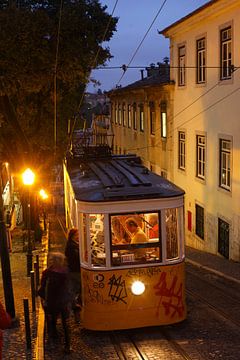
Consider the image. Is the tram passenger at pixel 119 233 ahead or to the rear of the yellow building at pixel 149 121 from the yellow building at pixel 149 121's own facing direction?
ahead

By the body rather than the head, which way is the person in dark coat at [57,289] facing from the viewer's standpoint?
away from the camera

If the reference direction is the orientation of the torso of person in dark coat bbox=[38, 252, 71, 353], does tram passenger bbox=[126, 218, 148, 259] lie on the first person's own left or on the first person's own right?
on the first person's own right

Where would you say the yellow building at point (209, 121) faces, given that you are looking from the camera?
facing the viewer and to the left of the viewer

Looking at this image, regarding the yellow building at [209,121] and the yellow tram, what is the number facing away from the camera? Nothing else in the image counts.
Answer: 0

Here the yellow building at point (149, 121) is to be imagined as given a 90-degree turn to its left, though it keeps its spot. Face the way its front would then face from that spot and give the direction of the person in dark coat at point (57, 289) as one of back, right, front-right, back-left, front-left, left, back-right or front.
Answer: front-right

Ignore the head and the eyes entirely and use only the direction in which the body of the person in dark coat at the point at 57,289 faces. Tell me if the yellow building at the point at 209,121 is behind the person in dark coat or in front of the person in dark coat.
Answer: in front

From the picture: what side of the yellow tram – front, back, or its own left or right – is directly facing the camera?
front

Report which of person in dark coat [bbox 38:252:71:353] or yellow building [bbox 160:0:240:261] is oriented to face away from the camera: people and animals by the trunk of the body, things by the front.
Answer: the person in dark coat

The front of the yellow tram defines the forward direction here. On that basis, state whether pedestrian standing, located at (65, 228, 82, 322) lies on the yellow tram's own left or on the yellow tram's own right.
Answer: on the yellow tram's own right

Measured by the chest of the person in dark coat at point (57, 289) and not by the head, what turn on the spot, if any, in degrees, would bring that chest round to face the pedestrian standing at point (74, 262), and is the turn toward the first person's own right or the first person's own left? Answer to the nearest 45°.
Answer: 0° — they already face them

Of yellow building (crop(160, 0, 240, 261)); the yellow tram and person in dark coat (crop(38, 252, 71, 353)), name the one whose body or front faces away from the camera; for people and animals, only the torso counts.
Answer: the person in dark coat

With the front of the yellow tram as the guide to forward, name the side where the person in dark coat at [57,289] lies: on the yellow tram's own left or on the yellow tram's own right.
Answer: on the yellow tram's own right

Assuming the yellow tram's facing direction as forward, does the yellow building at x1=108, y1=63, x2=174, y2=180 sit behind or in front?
behind

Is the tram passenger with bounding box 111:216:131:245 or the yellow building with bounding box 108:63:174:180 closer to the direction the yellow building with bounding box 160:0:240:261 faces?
the tram passenger

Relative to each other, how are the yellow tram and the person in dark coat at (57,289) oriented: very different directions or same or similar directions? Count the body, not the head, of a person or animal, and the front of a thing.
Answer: very different directions
